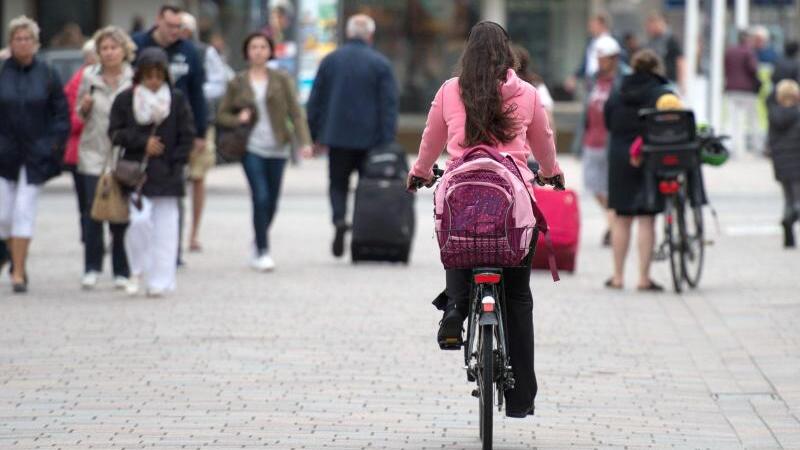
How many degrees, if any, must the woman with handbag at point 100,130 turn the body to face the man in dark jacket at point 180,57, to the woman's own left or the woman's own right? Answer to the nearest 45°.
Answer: approximately 135° to the woman's own left

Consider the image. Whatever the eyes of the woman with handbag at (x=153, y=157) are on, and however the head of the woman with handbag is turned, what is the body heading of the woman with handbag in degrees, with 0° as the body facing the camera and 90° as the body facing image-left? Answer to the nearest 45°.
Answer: approximately 0°

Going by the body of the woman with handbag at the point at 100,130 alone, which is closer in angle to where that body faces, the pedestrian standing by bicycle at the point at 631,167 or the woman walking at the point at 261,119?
the pedestrian standing by bicycle

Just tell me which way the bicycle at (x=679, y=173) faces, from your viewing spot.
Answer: facing away from the viewer

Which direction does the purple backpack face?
toward the camera

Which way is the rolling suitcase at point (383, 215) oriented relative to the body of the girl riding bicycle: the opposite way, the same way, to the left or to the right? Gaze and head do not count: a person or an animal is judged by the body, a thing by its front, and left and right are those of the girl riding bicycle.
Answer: the opposite way

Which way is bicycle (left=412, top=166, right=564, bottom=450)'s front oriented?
away from the camera

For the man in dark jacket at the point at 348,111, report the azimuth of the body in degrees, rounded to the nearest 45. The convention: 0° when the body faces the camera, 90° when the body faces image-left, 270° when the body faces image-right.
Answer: approximately 180°

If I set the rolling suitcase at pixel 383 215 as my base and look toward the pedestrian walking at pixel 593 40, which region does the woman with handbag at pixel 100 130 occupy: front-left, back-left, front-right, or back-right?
back-left

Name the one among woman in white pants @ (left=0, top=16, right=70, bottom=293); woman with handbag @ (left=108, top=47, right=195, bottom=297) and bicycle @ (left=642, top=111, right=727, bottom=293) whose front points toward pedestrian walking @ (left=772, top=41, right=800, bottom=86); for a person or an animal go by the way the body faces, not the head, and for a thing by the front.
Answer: the bicycle

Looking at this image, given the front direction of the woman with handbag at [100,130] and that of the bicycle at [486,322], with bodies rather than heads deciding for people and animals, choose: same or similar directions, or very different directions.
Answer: very different directions

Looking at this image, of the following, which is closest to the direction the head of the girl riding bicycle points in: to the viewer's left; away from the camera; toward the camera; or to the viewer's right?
away from the camera
